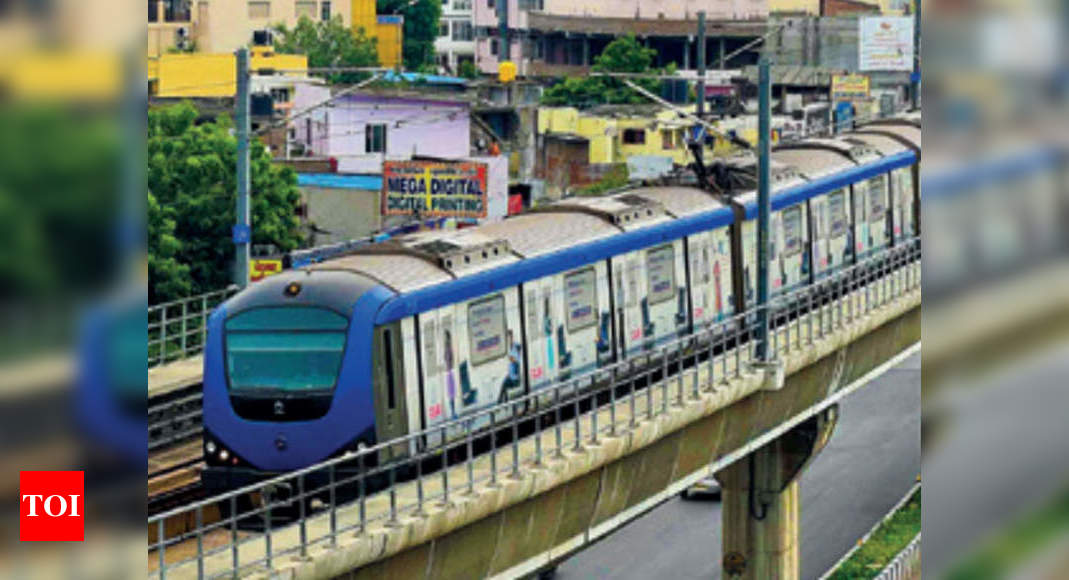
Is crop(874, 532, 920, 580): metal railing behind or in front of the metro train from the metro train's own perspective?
behind

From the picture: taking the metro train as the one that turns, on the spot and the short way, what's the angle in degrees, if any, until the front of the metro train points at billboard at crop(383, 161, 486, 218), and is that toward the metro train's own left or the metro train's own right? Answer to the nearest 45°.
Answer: approximately 135° to the metro train's own right

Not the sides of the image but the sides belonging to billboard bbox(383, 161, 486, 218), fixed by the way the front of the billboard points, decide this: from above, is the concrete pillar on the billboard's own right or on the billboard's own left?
on the billboard's own left

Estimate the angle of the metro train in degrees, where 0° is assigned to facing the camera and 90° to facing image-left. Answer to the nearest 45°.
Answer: approximately 45°

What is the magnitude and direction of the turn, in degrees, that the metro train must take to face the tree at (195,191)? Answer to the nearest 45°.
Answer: approximately 135° to its right

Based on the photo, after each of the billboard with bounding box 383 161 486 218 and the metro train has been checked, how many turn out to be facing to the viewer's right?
0

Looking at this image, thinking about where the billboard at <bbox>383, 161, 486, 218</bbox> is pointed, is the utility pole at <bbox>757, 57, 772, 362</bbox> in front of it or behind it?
in front

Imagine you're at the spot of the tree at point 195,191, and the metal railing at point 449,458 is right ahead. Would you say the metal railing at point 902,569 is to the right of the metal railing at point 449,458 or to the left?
left

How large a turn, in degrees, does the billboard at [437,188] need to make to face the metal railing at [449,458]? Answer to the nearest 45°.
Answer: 0° — it already faces it
